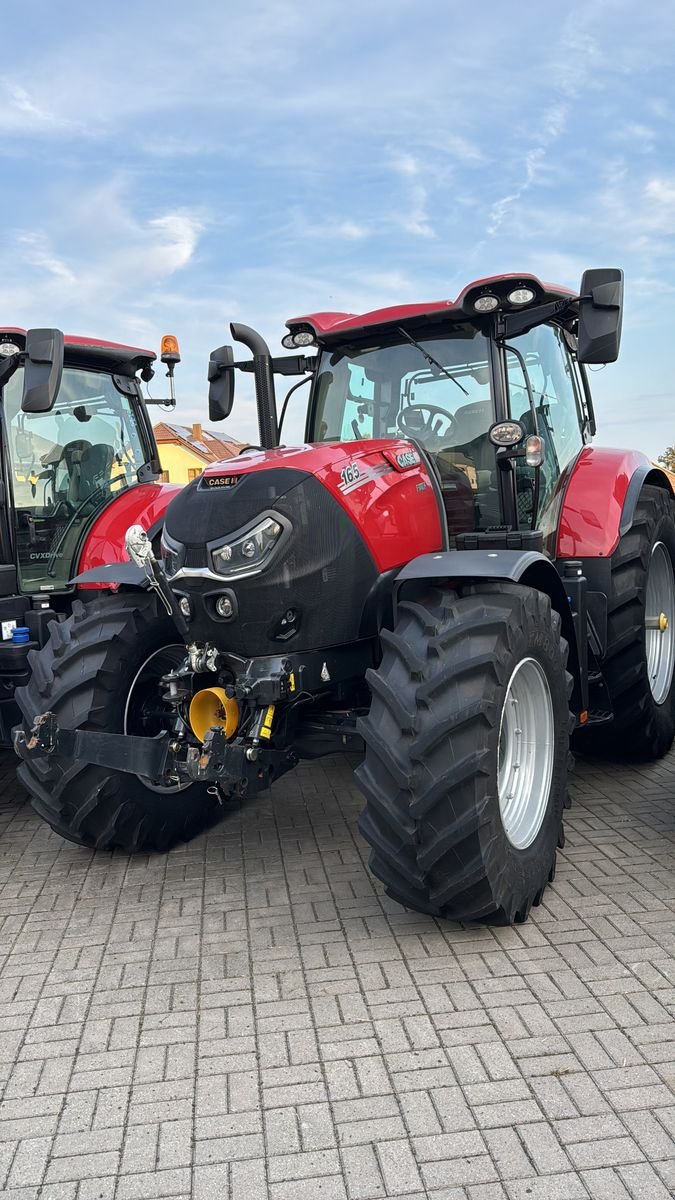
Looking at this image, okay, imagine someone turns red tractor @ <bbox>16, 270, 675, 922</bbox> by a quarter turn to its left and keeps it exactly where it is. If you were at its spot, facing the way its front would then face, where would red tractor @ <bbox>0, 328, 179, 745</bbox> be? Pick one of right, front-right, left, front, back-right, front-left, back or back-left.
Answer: back

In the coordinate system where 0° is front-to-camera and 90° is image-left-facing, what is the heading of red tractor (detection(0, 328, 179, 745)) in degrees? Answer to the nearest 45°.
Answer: approximately 45°

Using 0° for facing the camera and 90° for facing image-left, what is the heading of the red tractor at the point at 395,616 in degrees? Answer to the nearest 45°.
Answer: approximately 45°
